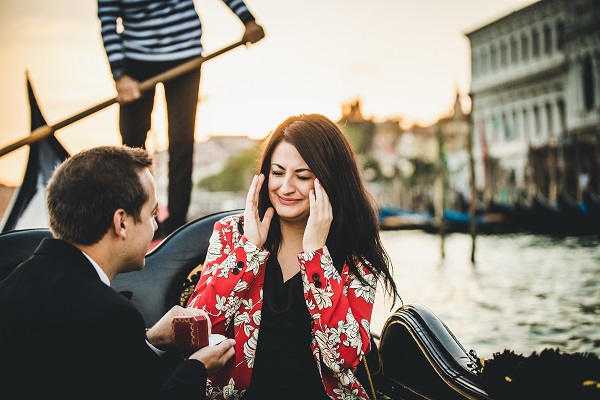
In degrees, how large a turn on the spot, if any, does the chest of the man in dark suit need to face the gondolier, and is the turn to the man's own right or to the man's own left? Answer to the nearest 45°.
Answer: approximately 45° to the man's own left

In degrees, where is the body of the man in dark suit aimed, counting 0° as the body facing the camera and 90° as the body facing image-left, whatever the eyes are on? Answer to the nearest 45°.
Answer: approximately 225°

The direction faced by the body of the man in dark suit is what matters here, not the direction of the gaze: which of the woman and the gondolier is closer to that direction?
the woman

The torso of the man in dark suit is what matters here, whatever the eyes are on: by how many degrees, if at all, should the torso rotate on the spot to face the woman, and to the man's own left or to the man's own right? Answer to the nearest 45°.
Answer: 0° — they already face them

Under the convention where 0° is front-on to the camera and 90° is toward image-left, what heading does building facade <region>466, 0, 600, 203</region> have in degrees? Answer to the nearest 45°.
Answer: approximately 45°

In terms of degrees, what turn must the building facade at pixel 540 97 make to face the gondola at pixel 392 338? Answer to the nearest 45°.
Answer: approximately 45° to its left

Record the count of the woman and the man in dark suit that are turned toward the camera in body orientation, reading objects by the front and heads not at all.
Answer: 1
